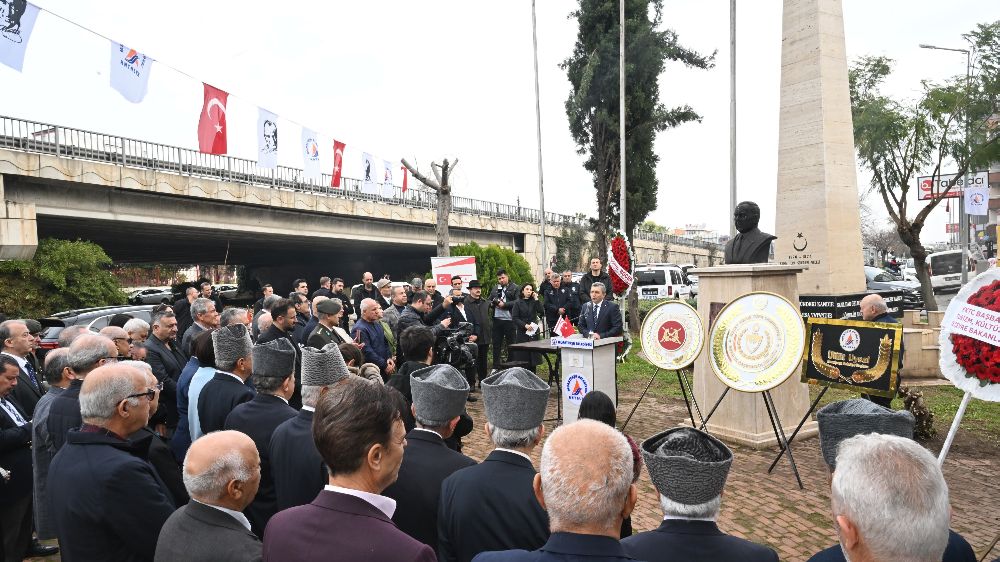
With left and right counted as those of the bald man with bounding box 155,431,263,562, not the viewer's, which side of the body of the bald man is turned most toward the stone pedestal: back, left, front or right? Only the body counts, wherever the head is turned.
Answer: front

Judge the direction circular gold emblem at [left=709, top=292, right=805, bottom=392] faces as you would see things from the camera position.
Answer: facing the viewer

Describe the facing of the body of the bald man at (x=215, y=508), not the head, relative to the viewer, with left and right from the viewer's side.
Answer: facing away from the viewer and to the right of the viewer

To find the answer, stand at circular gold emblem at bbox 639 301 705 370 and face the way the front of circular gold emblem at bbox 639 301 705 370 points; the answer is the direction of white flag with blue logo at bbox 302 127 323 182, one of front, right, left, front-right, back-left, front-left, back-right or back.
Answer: back-right

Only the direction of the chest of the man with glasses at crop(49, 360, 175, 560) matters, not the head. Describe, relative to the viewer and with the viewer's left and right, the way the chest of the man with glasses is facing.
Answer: facing away from the viewer and to the right of the viewer

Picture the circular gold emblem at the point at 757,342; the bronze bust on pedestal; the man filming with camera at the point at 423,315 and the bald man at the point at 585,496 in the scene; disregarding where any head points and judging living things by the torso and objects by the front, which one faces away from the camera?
the bald man

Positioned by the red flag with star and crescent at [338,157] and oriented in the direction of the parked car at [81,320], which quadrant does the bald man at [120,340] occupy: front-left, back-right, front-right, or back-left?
front-left

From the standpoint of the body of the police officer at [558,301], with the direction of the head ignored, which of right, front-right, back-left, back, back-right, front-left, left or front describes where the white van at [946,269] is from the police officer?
back-left

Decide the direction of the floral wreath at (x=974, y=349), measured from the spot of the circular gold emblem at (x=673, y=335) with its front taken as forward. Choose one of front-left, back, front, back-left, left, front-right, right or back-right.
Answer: front-left

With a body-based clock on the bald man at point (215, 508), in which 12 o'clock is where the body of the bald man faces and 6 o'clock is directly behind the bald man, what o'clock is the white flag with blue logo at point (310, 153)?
The white flag with blue logo is roughly at 11 o'clock from the bald man.

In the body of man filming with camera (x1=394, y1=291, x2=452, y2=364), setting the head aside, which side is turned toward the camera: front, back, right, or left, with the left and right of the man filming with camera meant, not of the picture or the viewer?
right

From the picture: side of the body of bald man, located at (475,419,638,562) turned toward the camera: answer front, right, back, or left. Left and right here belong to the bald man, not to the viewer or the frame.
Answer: back

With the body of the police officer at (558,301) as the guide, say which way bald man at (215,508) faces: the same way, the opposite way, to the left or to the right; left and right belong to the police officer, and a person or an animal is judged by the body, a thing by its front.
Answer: the opposite way

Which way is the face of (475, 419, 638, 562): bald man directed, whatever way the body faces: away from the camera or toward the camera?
away from the camera

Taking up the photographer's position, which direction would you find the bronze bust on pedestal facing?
facing the viewer and to the left of the viewer

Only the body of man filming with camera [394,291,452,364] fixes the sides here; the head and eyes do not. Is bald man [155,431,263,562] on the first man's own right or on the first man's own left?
on the first man's own right

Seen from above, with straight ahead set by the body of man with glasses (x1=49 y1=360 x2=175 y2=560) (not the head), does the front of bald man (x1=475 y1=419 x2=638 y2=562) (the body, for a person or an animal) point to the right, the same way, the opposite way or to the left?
the same way

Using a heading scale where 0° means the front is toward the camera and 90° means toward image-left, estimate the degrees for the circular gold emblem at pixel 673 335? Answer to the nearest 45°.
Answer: approximately 0°

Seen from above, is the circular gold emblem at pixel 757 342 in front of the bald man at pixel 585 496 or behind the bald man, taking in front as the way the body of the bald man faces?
in front

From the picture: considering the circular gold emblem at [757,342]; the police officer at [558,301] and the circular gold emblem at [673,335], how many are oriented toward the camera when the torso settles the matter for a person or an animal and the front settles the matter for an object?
3

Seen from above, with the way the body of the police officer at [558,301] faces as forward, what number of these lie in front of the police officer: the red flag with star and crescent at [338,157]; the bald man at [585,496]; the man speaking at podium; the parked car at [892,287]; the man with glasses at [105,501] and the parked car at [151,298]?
3
